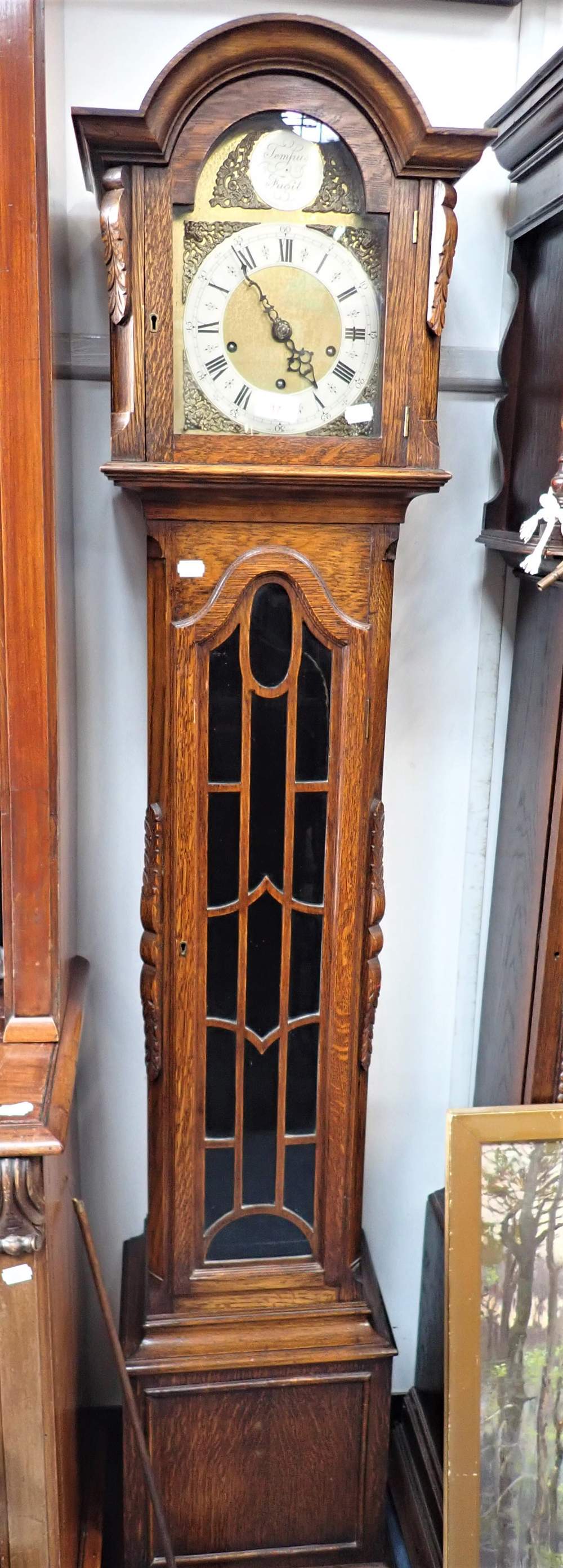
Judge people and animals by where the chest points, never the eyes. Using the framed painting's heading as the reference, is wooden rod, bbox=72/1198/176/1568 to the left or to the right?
on its right

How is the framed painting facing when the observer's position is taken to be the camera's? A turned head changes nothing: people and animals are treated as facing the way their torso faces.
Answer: facing the viewer

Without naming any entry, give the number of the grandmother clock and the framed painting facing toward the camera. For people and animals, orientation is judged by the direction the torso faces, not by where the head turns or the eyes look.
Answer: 2
